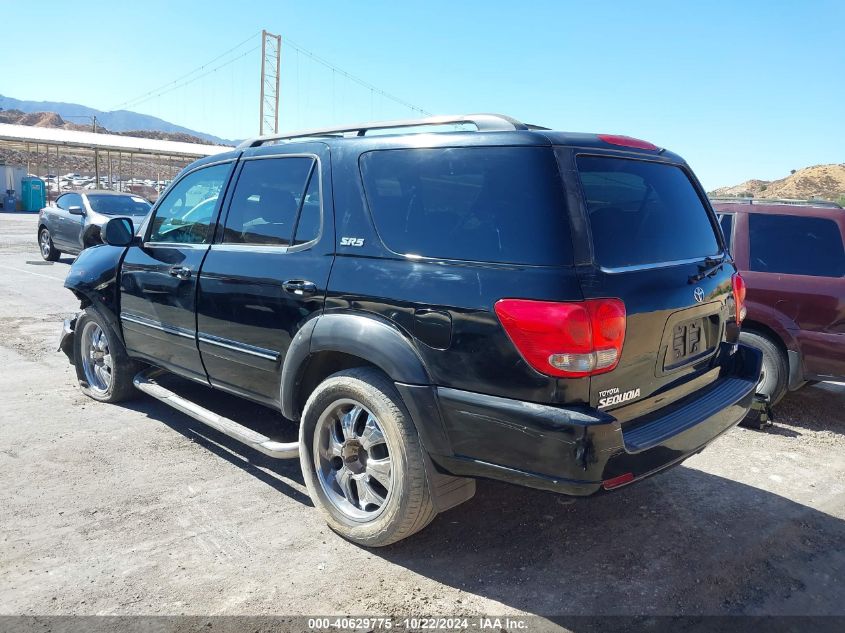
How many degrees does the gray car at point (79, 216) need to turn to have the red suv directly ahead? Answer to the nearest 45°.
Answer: approximately 45° to its right

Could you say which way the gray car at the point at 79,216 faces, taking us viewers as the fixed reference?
facing the viewer and to the right of the viewer

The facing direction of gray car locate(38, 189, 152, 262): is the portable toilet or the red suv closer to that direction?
the red suv

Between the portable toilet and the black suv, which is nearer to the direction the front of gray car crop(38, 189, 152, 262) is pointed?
the black suv

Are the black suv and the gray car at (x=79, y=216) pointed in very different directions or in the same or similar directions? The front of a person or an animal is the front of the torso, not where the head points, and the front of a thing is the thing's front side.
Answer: very different directions

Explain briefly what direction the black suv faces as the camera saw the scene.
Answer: facing away from the viewer and to the left of the viewer

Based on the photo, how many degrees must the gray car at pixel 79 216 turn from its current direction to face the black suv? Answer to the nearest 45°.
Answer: approximately 45° to its right

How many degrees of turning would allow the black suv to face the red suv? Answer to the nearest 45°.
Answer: approximately 90° to its right

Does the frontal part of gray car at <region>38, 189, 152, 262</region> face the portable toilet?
no
